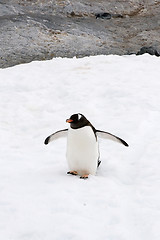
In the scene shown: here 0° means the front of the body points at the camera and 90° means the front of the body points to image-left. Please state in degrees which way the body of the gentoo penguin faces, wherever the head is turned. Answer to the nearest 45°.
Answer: approximately 45°

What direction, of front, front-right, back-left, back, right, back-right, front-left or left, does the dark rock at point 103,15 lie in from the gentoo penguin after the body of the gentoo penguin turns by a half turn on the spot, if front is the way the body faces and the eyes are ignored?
front-left
